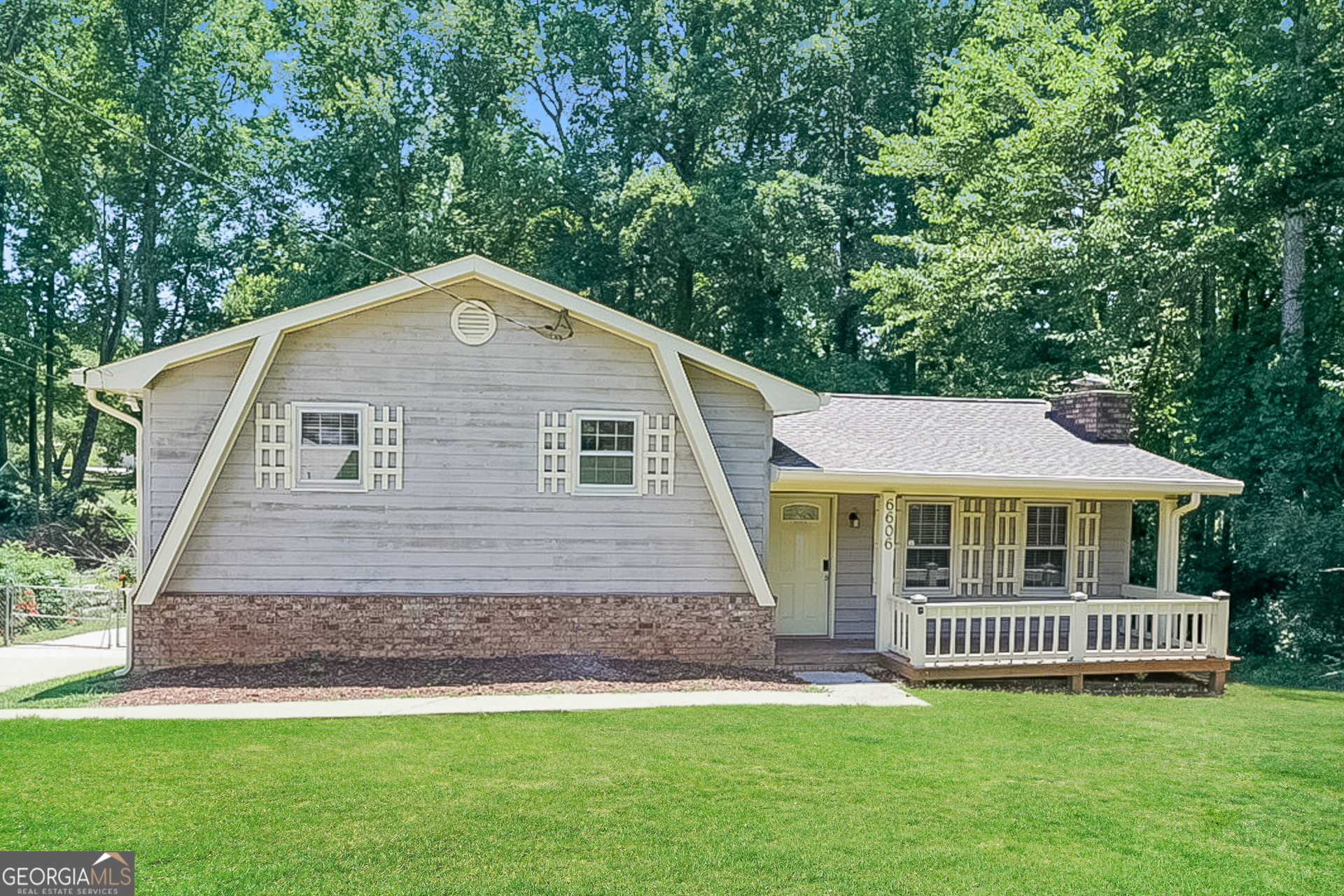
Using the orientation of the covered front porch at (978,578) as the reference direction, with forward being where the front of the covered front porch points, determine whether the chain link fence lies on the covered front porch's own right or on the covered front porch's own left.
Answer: on the covered front porch's own right

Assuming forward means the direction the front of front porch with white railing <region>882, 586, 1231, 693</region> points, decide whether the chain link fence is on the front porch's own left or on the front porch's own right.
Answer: on the front porch's own right

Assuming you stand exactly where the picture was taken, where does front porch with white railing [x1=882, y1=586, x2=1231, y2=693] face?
facing the viewer
